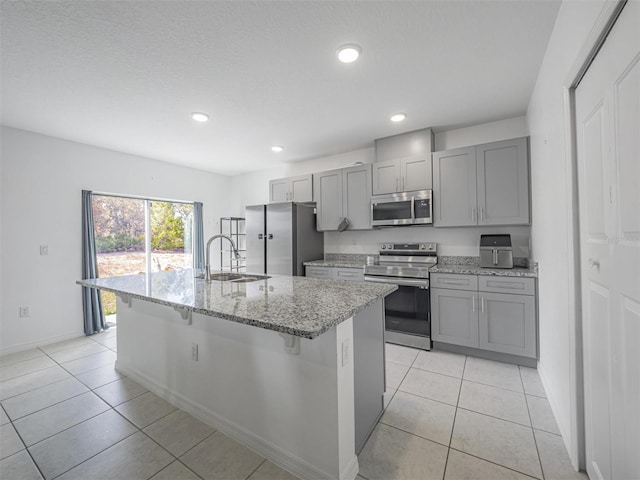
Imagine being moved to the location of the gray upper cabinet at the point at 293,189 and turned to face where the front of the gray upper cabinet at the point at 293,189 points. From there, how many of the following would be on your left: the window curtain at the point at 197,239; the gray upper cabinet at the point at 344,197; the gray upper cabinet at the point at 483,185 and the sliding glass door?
2

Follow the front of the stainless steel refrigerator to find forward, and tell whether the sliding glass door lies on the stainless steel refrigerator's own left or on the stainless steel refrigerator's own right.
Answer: on the stainless steel refrigerator's own right

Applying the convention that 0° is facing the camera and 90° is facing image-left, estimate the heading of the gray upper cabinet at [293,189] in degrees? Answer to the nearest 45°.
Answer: approximately 45°

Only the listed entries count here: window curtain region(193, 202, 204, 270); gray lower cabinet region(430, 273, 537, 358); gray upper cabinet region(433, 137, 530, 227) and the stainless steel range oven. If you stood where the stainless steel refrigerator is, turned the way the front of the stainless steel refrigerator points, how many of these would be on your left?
3

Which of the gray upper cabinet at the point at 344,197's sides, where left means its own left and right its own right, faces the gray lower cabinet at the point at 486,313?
left

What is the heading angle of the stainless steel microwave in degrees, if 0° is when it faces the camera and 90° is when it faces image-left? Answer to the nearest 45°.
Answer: approximately 0°

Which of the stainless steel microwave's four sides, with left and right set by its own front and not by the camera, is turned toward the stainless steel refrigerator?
right

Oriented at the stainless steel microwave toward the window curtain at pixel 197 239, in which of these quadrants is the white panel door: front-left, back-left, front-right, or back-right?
back-left

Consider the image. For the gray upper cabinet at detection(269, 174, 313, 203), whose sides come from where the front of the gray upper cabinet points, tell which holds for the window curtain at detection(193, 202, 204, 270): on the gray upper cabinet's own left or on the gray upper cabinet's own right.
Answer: on the gray upper cabinet's own right
